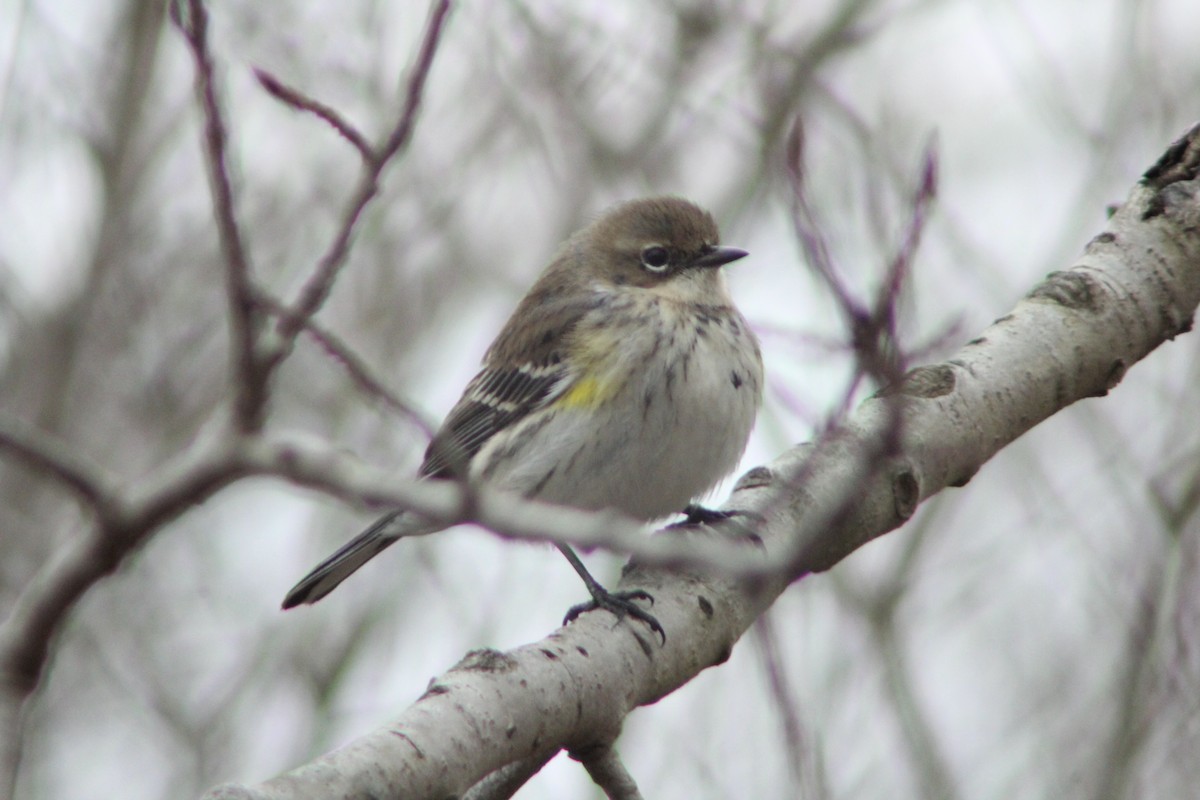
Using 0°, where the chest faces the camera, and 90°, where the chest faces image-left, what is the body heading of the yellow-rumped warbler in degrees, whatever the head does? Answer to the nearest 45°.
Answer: approximately 315°

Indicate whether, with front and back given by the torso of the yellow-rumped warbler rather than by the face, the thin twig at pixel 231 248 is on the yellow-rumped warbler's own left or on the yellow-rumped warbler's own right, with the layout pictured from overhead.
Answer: on the yellow-rumped warbler's own right

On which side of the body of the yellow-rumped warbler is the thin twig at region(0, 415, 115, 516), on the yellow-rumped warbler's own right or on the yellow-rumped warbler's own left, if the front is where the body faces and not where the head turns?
on the yellow-rumped warbler's own right

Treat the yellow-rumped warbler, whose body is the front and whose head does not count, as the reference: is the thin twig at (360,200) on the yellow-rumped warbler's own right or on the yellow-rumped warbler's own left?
on the yellow-rumped warbler's own right
